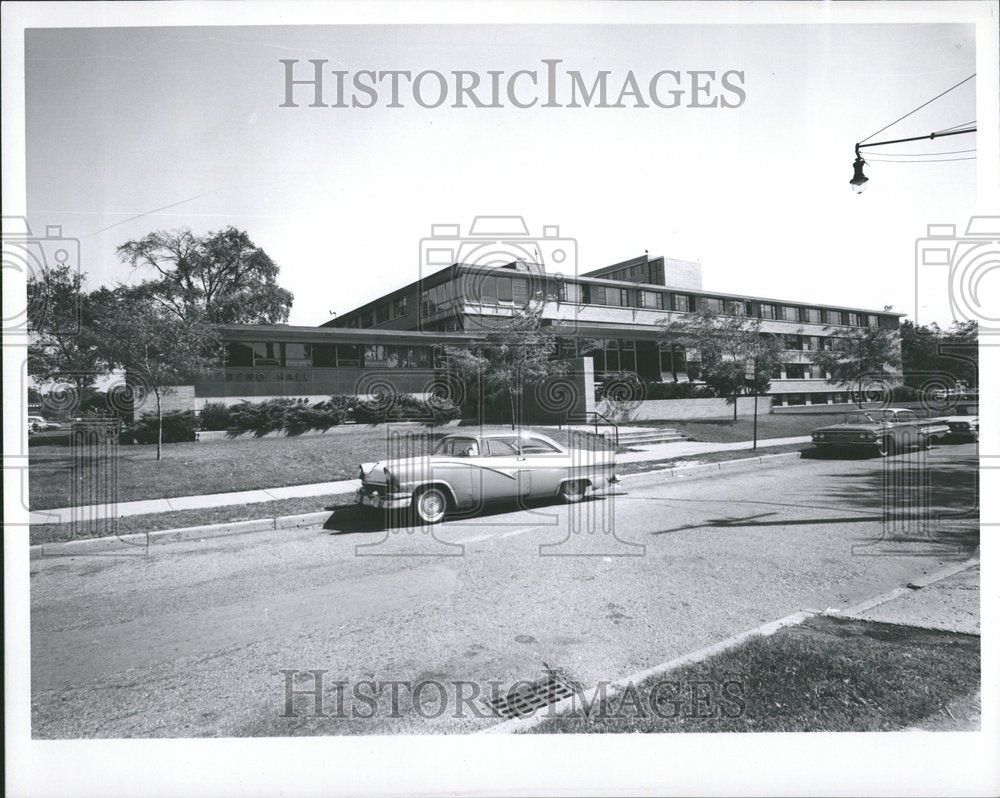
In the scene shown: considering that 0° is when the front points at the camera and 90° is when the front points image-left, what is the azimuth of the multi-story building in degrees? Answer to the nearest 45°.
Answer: approximately 315°

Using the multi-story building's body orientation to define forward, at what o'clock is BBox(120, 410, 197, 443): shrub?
The shrub is roughly at 3 o'clock from the multi-story building.

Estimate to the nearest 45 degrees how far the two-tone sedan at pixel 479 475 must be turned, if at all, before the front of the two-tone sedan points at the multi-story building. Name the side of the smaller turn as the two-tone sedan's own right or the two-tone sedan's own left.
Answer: approximately 135° to the two-tone sedan's own right

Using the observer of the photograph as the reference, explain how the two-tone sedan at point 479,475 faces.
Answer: facing the viewer and to the left of the viewer

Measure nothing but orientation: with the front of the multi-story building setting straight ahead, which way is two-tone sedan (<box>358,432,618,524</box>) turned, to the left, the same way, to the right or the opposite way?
to the right

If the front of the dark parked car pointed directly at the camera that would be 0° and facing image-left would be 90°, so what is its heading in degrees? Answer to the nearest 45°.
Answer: approximately 45°

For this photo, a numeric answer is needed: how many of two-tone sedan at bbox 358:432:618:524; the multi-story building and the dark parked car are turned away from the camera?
0

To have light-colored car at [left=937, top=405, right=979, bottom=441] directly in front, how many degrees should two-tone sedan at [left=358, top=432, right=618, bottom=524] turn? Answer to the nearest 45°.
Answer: approximately 180°

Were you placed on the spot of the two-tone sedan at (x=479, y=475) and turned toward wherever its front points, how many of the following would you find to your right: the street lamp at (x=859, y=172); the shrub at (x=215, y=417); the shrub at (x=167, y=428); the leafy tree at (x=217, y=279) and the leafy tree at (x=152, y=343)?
4

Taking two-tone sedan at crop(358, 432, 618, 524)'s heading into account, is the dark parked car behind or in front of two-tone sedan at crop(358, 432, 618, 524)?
behind

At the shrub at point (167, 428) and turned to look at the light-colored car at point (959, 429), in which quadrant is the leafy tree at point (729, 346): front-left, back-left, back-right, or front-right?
front-left
